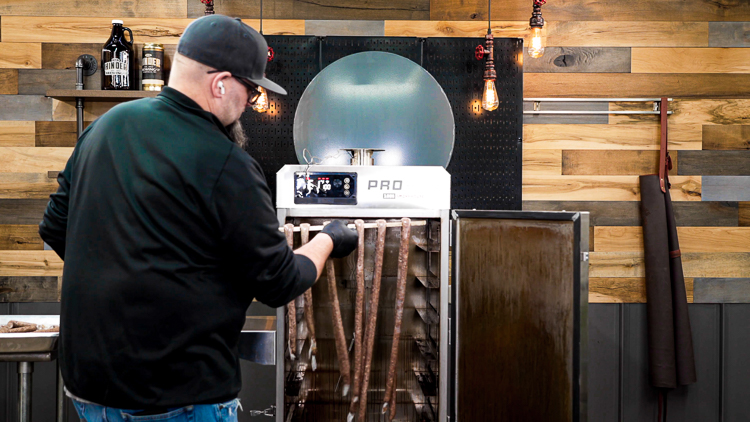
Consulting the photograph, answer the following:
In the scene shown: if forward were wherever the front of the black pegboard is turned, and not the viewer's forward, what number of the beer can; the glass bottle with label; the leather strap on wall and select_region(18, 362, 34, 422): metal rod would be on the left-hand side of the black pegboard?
1

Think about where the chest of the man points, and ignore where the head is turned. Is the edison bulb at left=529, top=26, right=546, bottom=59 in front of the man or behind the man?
in front

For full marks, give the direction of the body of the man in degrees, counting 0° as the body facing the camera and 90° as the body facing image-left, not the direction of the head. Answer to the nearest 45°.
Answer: approximately 225°

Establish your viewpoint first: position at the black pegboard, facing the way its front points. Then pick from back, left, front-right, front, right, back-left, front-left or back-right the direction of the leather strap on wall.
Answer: left

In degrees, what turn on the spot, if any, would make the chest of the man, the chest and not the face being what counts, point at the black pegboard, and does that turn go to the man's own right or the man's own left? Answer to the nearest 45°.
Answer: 0° — they already face it

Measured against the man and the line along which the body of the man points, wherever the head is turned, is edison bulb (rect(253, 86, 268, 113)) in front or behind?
in front

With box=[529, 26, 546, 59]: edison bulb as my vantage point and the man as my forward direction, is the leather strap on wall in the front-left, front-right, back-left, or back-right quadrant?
back-left

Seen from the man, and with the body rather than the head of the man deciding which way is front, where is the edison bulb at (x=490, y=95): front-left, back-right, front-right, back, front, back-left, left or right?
front

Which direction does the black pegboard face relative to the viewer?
toward the camera

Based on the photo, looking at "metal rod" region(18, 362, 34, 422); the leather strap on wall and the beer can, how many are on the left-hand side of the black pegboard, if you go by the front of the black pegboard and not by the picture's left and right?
1

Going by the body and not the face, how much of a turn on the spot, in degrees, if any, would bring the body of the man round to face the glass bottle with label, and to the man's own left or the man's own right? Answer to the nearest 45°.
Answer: approximately 45° to the man's own left

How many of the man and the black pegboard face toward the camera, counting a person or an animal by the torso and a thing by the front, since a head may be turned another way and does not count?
1

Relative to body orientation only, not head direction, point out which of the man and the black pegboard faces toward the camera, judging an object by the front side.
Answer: the black pegboard

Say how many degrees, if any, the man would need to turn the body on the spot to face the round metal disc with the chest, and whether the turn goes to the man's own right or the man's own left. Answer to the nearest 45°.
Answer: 0° — they already face it

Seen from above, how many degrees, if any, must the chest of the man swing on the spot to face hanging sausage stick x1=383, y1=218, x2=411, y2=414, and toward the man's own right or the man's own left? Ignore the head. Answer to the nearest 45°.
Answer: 0° — they already face it
